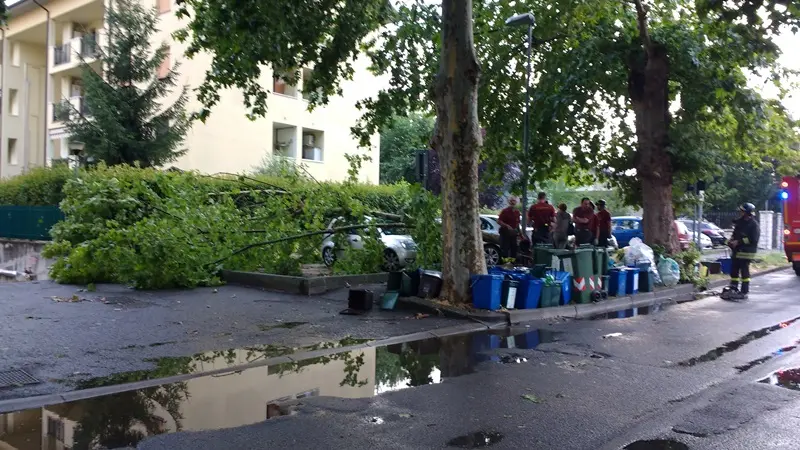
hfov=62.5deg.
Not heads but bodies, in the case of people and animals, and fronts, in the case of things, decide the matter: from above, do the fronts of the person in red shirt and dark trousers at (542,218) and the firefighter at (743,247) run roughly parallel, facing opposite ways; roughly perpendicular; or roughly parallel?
roughly perpendicular

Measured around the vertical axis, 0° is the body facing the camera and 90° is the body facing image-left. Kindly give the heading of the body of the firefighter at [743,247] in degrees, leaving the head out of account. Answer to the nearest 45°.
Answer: approximately 90°

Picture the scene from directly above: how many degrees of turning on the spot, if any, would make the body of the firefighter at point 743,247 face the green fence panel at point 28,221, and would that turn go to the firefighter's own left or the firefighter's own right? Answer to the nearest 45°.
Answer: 0° — they already face it

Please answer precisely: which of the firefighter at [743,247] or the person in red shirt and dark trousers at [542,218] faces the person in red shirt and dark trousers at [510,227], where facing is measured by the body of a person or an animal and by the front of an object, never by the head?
the firefighter
